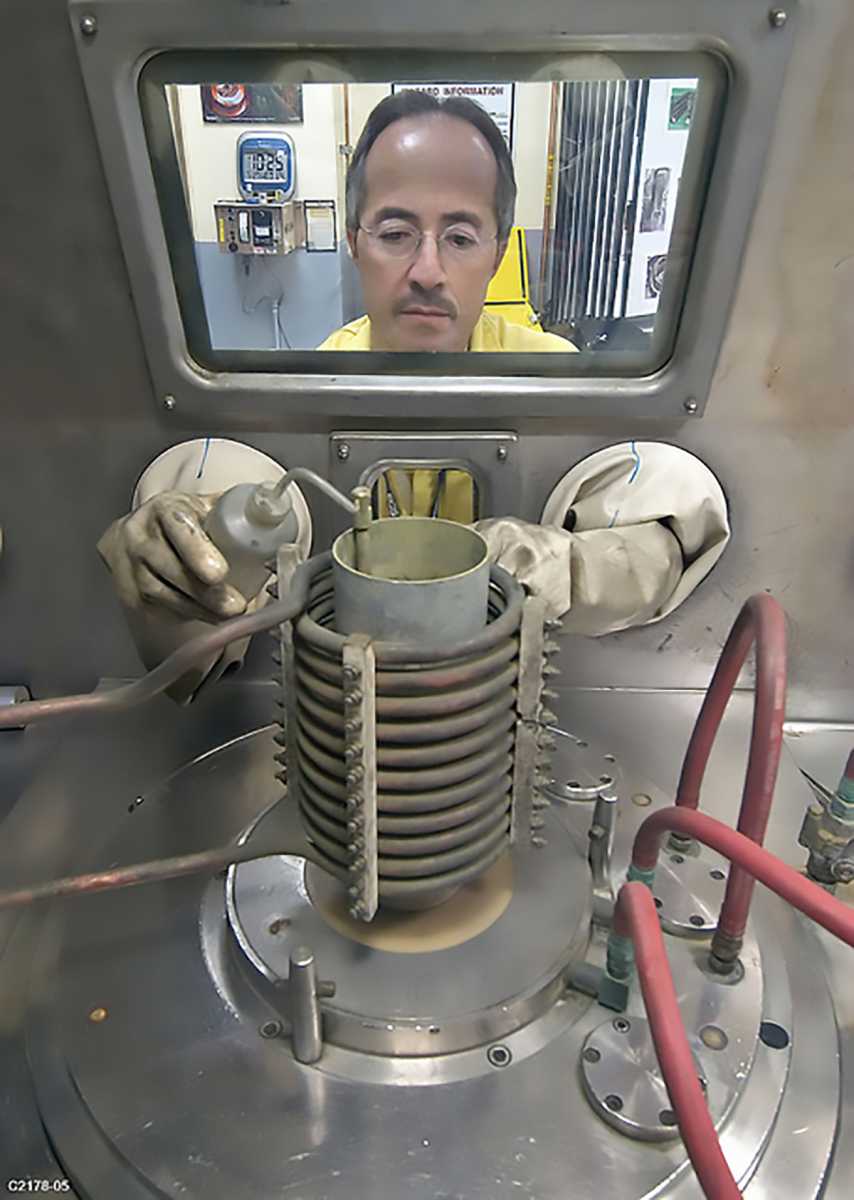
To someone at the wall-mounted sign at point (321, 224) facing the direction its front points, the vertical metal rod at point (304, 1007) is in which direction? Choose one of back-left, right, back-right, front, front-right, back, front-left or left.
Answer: front

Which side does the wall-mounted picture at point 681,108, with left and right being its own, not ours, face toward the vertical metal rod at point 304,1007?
front

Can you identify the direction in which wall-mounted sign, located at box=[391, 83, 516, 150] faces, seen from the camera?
facing the viewer

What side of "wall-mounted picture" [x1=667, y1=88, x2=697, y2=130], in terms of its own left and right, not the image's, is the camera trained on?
front

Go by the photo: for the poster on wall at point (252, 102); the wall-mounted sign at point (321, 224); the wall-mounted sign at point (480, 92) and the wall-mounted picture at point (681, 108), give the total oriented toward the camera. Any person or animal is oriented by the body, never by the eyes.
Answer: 4

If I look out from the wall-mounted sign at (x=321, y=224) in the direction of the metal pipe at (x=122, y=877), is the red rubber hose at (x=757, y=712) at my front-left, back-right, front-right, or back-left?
front-left

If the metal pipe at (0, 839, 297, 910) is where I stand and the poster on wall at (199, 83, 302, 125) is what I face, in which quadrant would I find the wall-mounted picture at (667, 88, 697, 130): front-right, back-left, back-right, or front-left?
front-right

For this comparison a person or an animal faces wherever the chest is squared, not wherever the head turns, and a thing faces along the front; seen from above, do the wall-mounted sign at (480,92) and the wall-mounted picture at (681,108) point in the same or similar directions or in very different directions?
same or similar directions

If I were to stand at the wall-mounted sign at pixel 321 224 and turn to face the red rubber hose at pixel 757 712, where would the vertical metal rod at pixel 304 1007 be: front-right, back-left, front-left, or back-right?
front-right

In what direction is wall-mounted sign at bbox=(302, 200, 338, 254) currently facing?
toward the camera

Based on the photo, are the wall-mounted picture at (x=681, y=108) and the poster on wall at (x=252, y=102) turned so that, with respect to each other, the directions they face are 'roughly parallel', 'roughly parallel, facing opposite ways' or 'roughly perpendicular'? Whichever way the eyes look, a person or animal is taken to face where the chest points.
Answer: roughly parallel

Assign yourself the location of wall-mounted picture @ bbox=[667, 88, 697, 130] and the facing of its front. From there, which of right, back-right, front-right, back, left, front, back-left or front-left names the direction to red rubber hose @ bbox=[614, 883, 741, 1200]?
front
